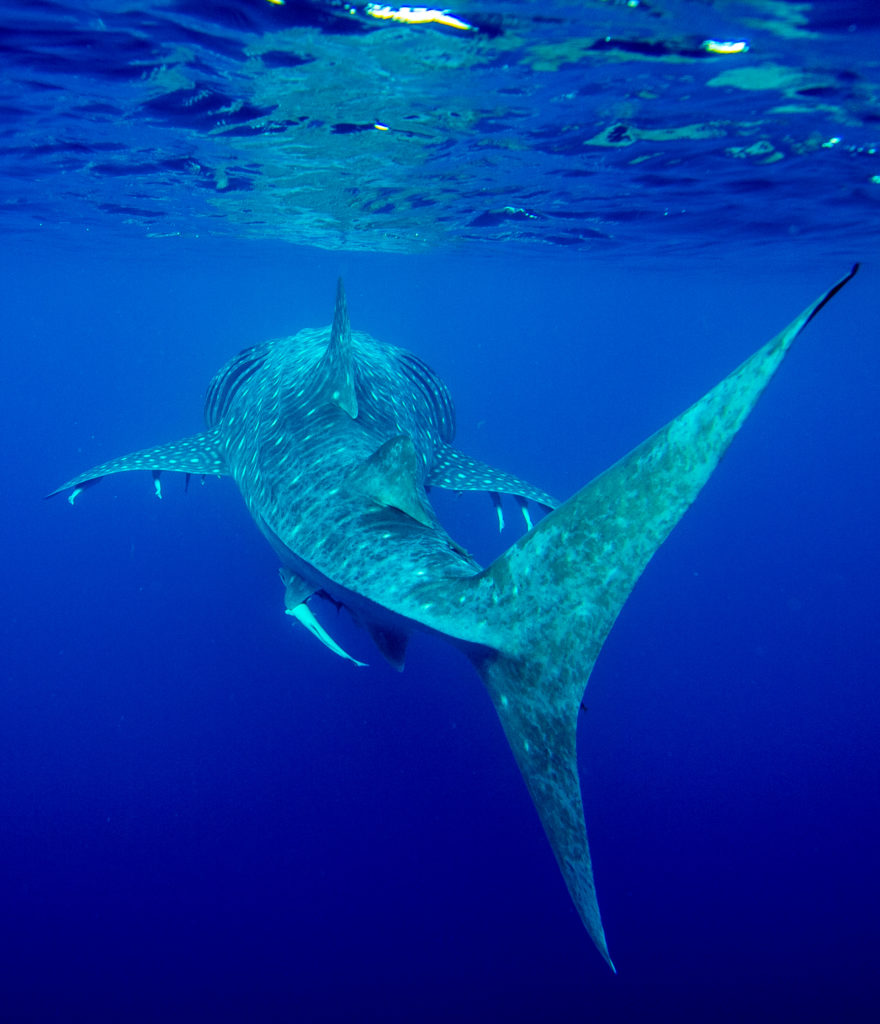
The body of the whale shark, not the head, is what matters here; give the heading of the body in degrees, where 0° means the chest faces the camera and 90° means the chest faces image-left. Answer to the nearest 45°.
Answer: approximately 180°
